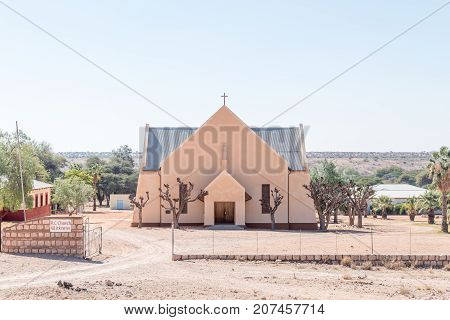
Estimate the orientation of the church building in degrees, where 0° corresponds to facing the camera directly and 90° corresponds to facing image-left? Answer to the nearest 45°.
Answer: approximately 0°

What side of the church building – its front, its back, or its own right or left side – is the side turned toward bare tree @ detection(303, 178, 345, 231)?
left

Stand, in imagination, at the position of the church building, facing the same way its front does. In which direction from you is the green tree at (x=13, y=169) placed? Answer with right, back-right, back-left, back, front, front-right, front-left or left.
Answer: front-right

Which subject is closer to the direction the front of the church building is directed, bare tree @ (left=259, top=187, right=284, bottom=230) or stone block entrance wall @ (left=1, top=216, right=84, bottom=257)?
the stone block entrance wall

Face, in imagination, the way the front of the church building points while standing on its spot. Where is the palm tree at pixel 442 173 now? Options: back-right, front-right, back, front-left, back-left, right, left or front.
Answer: left

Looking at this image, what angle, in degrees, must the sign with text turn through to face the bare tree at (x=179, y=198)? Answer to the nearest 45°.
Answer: approximately 135° to its left

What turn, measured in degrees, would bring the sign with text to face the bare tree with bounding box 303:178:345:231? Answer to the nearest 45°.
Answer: approximately 135° to its left

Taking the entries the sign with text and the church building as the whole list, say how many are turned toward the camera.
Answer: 2

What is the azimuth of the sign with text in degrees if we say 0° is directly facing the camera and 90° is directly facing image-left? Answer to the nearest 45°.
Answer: approximately 0°
